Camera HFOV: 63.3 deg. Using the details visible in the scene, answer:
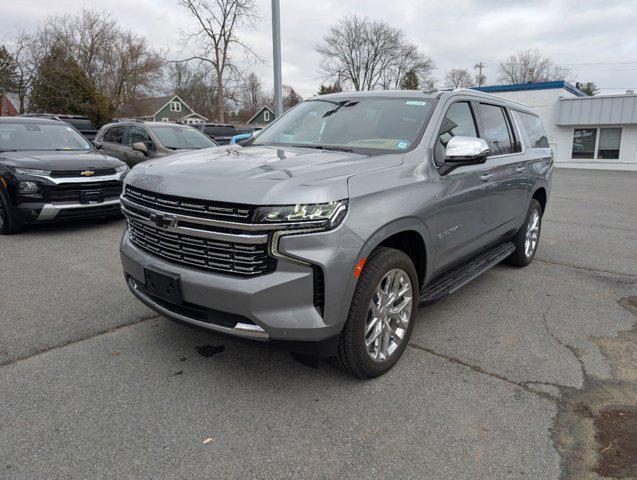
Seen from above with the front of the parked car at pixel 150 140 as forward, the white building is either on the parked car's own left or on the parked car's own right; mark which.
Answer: on the parked car's own left

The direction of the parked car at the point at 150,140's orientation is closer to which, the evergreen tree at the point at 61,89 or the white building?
the white building

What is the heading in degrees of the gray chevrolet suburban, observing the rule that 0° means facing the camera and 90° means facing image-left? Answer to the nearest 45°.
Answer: approximately 45°

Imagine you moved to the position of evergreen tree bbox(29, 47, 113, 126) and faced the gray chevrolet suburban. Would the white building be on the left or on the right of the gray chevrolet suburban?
left

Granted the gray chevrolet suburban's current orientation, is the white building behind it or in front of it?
behind

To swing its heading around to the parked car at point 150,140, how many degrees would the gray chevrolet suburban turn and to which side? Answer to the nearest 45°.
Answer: approximately 90° to its right

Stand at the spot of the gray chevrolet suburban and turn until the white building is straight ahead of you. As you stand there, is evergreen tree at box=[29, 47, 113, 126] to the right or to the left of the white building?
left
